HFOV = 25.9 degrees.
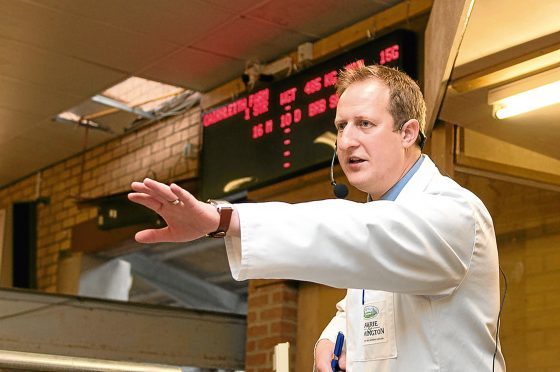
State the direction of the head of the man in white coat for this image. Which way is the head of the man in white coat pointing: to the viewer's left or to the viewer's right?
to the viewer's left

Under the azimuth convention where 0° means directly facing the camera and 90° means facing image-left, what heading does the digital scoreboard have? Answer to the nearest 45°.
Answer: approximately 45°

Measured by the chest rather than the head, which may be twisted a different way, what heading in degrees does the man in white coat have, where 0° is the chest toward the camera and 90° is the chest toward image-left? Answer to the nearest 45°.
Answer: approximately 45°

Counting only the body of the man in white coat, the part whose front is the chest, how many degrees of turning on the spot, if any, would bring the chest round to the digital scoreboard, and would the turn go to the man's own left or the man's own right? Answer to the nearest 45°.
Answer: approximately 135° to the man's own right

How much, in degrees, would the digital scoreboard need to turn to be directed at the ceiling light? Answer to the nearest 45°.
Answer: approximately 90° to its left
